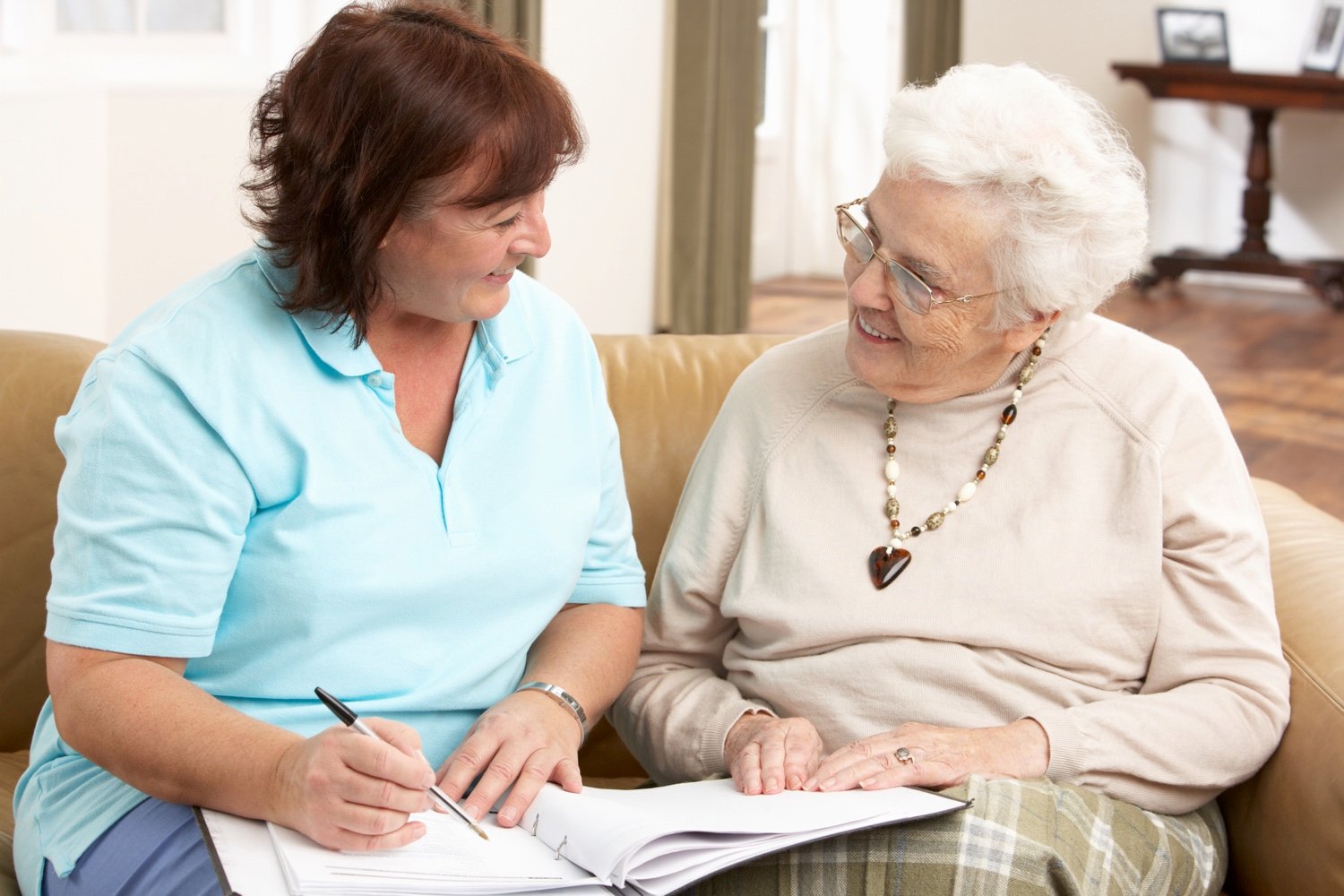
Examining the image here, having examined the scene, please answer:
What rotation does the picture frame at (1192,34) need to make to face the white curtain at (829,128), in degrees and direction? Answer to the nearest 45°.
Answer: approximately 90° to its right

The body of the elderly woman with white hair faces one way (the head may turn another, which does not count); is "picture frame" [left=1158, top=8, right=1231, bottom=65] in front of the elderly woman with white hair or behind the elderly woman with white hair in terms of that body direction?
behind

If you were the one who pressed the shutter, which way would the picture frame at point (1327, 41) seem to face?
facing the viewer and to the left of the viewer

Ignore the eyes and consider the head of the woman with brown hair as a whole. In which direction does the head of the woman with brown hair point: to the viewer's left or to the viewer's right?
to the viewer's right

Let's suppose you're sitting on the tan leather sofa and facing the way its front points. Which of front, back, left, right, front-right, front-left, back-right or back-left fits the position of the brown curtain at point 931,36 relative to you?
back

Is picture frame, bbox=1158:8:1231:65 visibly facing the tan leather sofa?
yes

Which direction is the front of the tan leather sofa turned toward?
toward the camera

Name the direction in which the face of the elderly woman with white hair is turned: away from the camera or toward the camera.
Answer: toward the camera

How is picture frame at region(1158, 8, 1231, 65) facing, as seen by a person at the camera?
facing the viewer

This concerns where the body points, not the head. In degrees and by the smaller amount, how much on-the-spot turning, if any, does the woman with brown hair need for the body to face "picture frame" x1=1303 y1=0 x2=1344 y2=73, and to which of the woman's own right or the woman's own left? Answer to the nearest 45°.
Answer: approximately 90° to the woman's own left

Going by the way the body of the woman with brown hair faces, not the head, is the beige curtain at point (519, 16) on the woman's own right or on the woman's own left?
on the woman's own left

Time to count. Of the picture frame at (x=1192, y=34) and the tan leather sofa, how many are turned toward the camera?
2
